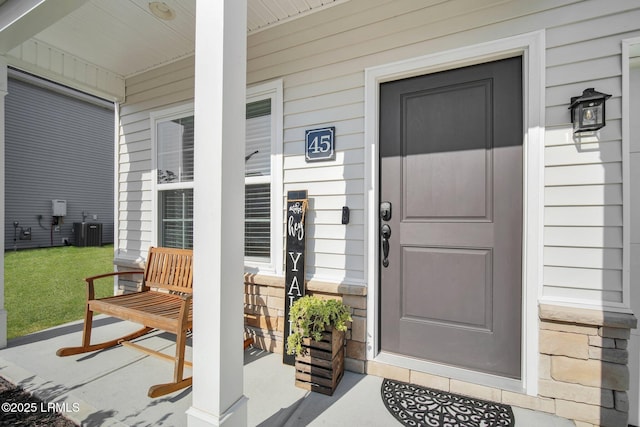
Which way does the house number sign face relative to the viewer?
toward the camera

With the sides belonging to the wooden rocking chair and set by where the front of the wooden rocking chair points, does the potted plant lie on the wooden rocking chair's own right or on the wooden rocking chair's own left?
on the wooden rocking chair's own left

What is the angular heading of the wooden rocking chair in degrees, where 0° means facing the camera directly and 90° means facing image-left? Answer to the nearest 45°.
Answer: approximately 45°

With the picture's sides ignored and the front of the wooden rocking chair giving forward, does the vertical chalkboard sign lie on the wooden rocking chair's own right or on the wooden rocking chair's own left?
on the wooden rocking chair's own left

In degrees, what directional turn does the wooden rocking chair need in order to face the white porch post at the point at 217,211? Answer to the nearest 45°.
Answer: approximately 45° to its left

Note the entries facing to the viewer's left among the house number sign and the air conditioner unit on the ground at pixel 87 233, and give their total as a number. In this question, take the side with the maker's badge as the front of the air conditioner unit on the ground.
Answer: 0

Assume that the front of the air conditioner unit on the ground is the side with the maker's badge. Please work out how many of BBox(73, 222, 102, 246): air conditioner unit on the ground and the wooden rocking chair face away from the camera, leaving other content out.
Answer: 0

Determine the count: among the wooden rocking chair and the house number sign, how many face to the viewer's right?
0

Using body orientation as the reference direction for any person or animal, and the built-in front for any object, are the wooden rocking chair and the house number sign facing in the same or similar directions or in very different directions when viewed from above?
same or similar directions

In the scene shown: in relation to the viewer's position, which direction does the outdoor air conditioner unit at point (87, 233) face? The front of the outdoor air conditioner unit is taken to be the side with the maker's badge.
facing the viewer and to the right of the viewer

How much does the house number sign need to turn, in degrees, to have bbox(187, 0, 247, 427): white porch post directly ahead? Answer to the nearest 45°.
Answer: approximately 45° to its right

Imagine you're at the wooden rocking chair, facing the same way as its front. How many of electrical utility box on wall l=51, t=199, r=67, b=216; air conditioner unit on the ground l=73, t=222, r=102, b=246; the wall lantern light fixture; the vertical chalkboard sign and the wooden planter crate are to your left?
3

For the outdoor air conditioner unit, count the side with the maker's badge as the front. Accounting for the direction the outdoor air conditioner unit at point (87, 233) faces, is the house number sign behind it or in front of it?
in front
